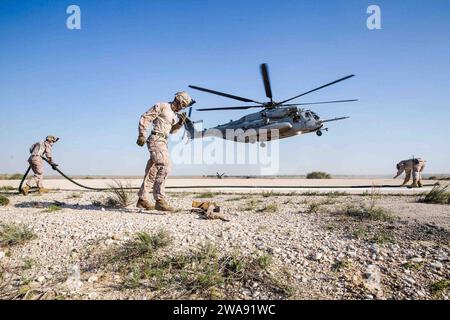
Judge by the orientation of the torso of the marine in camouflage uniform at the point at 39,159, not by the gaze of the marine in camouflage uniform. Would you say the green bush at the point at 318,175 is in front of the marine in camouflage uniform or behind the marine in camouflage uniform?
in front

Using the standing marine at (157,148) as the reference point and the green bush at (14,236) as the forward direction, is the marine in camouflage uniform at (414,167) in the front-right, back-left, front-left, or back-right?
back-left

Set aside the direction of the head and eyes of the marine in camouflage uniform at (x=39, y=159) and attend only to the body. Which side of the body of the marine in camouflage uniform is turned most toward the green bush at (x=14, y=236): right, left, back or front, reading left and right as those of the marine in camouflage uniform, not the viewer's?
right

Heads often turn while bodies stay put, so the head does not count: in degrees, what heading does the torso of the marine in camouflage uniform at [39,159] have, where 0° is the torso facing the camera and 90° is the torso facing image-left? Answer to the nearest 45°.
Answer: approximately 270°

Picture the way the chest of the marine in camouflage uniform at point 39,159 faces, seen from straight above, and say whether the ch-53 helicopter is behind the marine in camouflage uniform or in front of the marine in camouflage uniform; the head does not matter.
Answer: in front

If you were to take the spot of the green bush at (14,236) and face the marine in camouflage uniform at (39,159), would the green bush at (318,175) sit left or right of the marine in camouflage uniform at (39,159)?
right

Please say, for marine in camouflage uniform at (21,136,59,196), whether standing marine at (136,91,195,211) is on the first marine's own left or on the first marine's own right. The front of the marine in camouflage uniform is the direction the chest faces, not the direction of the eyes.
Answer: on the first marine's own right
